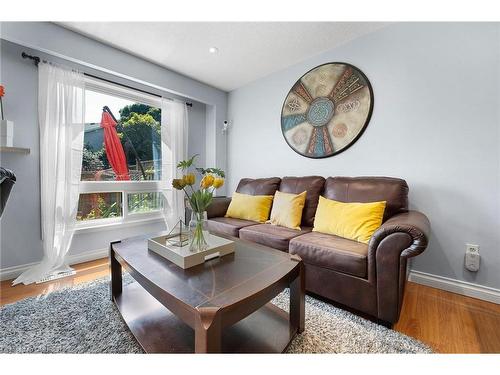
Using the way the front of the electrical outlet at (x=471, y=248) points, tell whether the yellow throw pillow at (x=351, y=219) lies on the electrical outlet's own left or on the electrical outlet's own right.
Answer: on the electrical outlet's own right

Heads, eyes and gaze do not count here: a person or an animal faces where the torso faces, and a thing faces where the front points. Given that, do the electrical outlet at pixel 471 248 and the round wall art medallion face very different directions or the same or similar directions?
same or similar directions

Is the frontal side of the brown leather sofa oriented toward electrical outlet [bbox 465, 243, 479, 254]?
no

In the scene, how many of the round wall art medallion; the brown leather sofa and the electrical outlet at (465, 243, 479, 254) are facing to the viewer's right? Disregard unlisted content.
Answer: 0

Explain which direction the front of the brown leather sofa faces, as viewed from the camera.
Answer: facing the viewer and to the left of the viewer

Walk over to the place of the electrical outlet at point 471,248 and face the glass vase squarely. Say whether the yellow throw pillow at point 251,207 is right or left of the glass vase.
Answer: right

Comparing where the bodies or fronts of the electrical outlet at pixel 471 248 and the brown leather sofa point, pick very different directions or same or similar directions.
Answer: same or similar directions

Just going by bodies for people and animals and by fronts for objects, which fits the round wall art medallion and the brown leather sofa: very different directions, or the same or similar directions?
same or similar directions

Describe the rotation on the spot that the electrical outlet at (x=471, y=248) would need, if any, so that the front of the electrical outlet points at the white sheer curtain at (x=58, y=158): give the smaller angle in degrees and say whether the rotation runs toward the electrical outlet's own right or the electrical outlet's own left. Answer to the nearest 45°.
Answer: approximately 45° to the electrical outlet's own right

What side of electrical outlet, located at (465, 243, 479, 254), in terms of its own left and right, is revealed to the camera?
front

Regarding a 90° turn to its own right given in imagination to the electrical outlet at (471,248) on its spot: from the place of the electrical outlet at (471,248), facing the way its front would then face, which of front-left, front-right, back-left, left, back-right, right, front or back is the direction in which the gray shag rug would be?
front-left

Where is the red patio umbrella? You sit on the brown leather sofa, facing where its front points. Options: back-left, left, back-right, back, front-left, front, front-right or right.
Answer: front-right

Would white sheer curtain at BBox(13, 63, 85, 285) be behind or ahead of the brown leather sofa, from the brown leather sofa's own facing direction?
ahead
